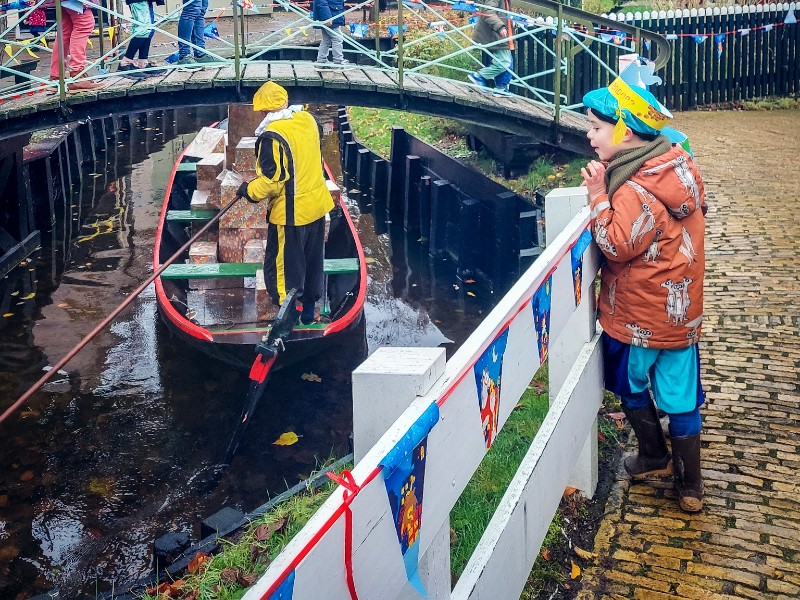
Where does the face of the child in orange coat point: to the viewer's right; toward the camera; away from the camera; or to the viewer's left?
to the viewer's left

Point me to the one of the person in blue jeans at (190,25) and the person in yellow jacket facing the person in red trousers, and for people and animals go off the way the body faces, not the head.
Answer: the person in yellow jacket

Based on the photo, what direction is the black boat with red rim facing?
away from the camera

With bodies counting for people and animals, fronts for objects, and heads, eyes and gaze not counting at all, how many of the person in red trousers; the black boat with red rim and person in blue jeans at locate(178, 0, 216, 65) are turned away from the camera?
1

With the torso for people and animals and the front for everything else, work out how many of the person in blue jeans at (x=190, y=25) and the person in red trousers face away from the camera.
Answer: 0

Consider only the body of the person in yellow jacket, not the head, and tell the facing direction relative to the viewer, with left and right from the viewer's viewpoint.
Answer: facing away from the viewer and to the left of the viewer
